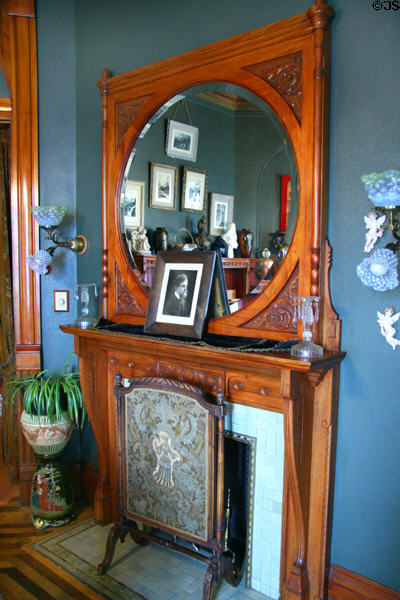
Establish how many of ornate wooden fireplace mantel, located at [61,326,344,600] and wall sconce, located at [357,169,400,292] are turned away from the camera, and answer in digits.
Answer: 0

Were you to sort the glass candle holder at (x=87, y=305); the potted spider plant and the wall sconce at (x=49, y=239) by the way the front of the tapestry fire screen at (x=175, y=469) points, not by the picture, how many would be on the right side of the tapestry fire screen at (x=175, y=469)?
3

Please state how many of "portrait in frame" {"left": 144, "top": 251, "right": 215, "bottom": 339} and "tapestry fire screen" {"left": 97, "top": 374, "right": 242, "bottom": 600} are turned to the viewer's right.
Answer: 0

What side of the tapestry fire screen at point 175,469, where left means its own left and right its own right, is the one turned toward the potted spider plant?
right

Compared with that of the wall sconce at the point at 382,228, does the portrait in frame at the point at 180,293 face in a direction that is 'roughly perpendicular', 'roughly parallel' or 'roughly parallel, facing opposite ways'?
roughly parallel

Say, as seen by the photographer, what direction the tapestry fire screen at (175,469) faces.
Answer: facing the viewer and to the left of the viewer

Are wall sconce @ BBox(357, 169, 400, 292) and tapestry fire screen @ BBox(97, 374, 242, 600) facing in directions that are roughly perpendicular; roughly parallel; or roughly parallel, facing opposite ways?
roughly parallel

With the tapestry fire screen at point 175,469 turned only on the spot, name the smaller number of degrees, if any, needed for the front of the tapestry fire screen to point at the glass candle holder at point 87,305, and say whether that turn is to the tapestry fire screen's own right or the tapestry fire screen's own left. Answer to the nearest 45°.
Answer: approximately 90° to the tapestry fire screen's own right

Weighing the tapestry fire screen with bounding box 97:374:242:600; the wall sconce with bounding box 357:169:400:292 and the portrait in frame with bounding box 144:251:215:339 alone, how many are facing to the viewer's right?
0

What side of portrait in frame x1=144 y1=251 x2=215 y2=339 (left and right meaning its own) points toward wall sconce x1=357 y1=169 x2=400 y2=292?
left
